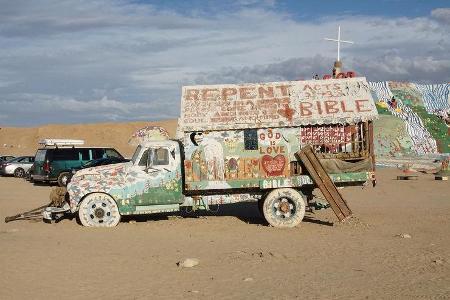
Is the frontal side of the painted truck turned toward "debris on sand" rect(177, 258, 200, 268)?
no

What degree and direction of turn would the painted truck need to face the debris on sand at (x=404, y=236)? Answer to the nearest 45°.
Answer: approximately 135° to its left

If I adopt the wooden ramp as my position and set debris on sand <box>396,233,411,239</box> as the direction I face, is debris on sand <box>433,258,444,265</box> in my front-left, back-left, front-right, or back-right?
front-right

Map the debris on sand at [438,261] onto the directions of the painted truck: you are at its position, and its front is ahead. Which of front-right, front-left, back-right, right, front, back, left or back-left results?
back-left

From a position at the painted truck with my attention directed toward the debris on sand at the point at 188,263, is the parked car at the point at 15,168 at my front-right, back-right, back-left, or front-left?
back-right

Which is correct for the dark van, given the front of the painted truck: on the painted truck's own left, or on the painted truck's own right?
on the painted truck's own right

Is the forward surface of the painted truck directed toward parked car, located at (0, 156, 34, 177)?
no

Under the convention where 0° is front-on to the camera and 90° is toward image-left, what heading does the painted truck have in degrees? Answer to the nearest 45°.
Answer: approximately 90°

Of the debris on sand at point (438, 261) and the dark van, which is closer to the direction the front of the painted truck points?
the dark van
